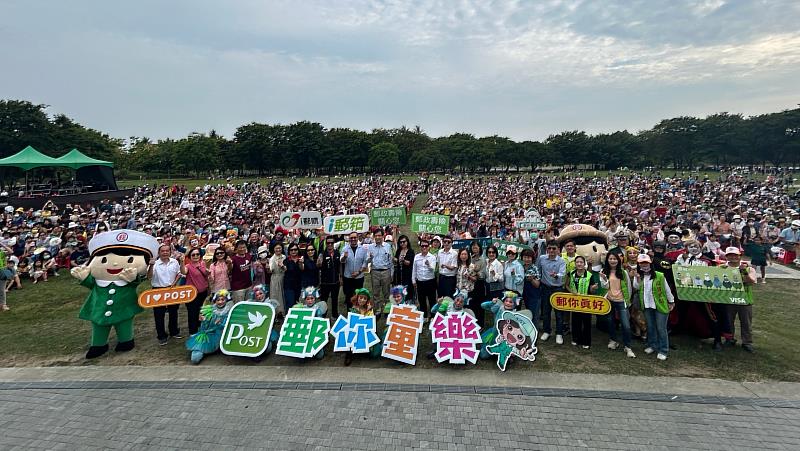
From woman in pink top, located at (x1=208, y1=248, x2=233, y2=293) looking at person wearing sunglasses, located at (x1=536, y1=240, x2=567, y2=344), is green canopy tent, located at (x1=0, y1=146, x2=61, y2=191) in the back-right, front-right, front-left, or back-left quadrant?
back-left

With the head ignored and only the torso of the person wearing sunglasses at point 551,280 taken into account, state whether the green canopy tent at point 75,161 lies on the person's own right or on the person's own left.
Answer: on the person's own right

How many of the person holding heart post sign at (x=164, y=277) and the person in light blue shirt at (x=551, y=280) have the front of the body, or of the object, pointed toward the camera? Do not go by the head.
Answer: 2

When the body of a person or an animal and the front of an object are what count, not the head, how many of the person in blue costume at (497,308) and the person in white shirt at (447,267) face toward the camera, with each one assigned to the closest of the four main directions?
2

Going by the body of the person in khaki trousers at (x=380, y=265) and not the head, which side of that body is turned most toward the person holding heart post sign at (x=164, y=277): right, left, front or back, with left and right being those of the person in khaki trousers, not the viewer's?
right
